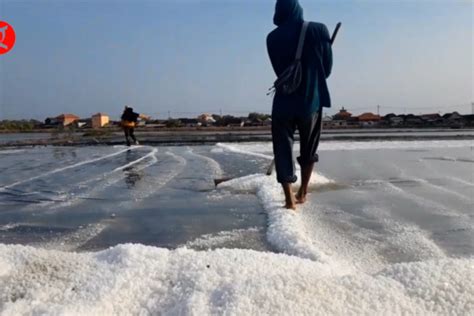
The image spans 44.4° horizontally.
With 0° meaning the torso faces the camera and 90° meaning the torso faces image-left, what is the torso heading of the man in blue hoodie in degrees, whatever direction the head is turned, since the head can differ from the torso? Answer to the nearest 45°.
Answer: approximately 180°
